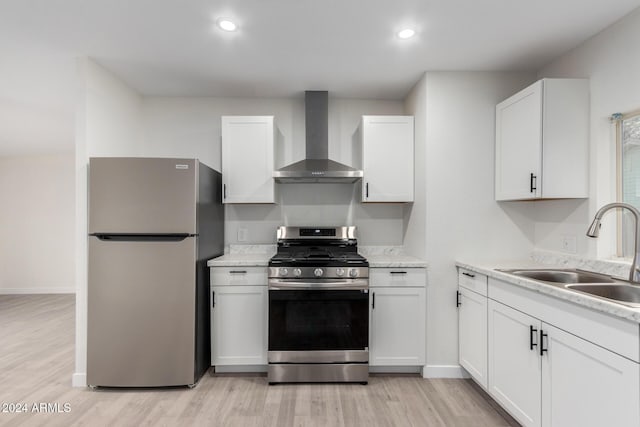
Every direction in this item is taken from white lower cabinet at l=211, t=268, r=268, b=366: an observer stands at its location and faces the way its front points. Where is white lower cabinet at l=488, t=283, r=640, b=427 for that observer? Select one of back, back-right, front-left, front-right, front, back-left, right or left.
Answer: front-left

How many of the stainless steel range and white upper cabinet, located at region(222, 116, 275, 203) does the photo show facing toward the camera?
2

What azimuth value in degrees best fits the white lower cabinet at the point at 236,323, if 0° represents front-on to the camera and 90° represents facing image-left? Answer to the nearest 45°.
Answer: approximately 0°

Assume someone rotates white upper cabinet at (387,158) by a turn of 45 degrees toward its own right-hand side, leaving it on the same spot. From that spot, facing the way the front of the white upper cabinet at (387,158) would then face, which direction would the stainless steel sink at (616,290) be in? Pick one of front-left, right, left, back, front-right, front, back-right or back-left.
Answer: left

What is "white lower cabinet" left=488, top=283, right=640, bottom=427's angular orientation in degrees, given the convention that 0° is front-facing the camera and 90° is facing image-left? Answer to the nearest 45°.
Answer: approximately 45°

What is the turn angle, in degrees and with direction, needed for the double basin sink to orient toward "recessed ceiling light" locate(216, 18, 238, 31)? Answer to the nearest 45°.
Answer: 0° — it already faces it
